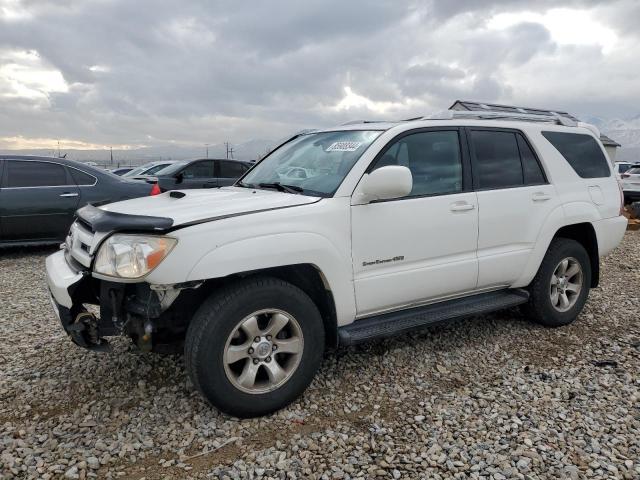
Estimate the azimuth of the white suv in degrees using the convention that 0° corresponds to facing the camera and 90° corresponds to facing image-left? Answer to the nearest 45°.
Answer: approximately 45°

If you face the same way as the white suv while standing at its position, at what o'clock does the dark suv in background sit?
The dark suv in background is roughly at 4 o'clock from the white suv.

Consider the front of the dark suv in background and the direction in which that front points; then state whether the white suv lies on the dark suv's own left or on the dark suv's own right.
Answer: on the dark suv's own left
